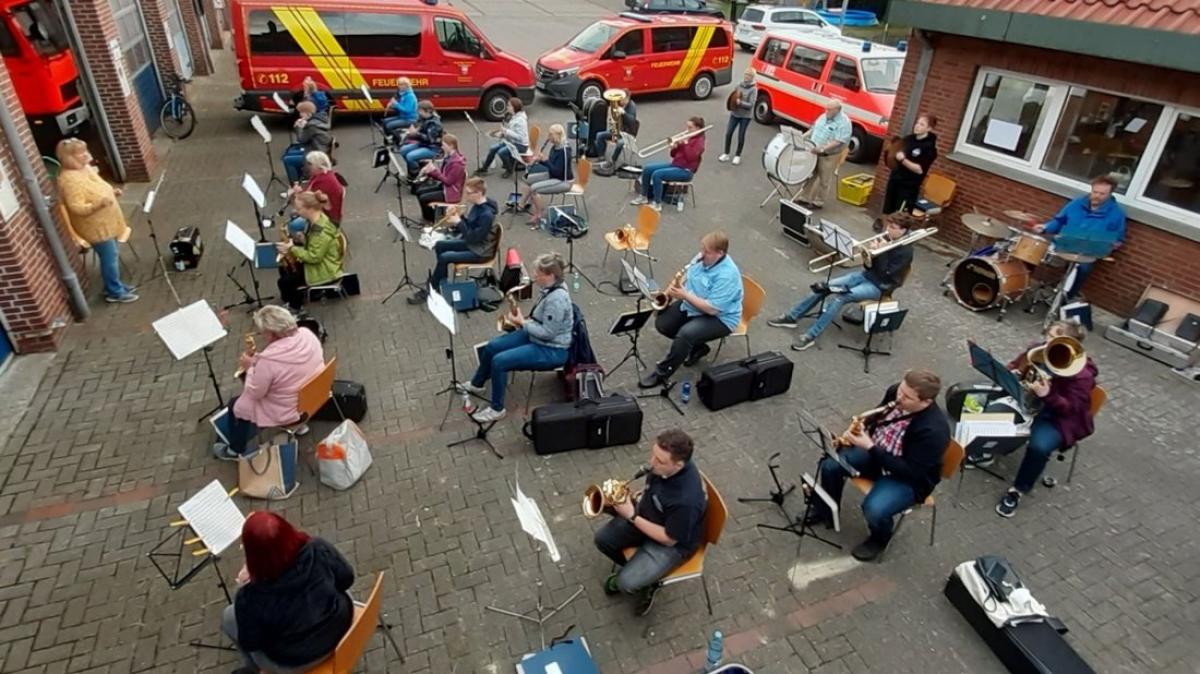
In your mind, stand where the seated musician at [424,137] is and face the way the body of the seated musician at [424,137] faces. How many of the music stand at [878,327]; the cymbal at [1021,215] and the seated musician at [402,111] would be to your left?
2

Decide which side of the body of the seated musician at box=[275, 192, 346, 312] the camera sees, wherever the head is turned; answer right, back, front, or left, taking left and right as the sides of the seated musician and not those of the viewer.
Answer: left

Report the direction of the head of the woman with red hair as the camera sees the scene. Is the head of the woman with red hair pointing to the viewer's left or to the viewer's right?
to the viewer's left

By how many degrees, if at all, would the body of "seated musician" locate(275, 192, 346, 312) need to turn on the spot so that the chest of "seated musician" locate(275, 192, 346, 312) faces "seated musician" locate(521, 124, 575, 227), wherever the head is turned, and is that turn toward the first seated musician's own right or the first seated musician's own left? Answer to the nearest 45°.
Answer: approximately 135° to the first seated musician's own right

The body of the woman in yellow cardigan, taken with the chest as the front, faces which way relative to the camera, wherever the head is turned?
to the viewer's right

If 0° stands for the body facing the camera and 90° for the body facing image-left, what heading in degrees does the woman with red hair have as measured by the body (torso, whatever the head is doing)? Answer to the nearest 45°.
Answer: approximately 135°

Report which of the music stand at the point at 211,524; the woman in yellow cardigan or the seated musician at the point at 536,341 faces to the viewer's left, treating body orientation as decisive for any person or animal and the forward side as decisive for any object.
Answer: the seated musician

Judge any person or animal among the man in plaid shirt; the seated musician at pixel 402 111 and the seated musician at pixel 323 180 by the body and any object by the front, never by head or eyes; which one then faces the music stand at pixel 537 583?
the man in plaid shirt

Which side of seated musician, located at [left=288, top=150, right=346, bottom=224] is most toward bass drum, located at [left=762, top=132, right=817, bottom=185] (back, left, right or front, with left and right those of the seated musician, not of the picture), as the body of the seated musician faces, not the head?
back

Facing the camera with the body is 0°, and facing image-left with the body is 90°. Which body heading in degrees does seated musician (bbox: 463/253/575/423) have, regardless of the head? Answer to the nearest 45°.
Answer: approximately 90°
